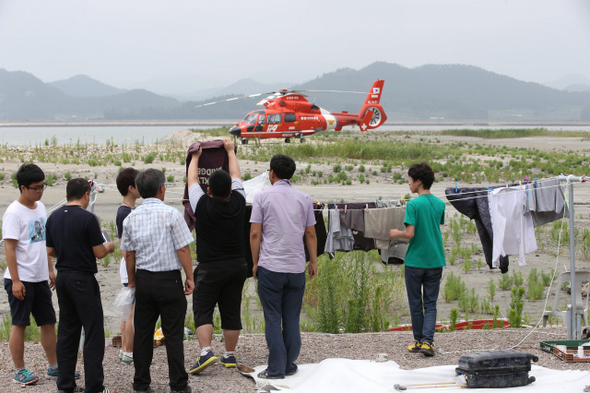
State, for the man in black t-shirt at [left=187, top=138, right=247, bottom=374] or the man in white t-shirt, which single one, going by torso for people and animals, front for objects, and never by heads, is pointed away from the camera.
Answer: the man in black t-shirt

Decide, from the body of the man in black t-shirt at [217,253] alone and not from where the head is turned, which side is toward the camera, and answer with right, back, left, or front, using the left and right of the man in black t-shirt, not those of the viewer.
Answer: back

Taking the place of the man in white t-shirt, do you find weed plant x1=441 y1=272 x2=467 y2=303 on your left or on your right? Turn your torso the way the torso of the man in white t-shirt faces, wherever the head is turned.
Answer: on your left

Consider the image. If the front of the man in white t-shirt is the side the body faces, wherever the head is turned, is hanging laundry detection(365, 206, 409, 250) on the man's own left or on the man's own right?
on the man's own left

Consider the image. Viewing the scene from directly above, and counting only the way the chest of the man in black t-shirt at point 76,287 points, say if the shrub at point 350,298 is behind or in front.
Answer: in front

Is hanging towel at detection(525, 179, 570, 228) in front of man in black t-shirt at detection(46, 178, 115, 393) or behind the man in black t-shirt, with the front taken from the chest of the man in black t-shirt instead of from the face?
in front

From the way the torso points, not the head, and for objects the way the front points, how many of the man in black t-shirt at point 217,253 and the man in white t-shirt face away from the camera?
1

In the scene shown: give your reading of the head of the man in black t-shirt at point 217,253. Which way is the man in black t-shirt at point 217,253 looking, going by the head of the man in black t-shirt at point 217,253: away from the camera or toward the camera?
away from the camera

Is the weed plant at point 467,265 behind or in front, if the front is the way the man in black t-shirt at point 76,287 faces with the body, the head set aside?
in front

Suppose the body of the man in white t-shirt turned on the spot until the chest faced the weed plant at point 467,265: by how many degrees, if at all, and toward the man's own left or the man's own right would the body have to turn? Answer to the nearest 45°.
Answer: approximately 90° to the man's own left

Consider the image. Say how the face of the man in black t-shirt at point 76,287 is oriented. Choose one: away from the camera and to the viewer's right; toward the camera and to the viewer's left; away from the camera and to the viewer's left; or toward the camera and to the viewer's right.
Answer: away from the camera and to the viewer's right

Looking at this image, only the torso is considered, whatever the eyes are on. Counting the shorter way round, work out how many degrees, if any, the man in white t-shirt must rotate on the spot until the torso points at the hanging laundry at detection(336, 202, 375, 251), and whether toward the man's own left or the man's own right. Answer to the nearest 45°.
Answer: approximately 45° to the man's own left

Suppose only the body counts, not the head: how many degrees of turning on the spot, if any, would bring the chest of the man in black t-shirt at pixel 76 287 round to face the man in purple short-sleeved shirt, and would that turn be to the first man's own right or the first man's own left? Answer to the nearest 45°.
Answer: approximately 45° to the first man's own right
